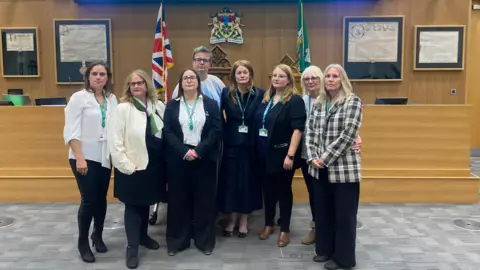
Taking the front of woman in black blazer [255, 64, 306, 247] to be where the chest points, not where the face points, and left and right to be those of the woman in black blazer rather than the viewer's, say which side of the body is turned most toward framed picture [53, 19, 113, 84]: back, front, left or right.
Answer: right

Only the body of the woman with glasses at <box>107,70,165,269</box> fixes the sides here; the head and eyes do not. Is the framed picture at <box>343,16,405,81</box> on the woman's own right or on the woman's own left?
on the woman's own left

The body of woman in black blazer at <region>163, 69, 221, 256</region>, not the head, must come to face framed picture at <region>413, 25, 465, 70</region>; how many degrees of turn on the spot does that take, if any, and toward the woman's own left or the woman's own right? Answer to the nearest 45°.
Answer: approximately 135° to the woman's own left

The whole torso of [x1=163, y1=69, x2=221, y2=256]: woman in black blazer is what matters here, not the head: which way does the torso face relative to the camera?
toward the camera

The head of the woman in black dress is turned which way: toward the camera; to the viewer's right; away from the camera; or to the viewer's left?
toward the camera

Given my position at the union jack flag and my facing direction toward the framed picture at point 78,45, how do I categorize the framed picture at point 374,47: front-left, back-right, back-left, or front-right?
back-right

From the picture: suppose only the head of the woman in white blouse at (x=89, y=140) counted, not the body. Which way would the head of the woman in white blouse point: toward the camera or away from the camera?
toward the camera

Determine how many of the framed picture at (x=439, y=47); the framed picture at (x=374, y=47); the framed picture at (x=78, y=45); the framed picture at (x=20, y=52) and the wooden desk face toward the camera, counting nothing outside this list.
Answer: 5

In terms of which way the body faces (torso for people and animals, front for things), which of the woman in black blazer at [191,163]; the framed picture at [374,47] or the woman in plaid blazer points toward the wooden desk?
the framed picture

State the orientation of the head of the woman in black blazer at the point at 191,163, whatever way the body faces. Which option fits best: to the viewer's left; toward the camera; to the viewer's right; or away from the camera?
toward the camera

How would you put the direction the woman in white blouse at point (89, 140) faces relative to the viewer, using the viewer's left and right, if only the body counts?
facing the viewer and to the right of the viewer

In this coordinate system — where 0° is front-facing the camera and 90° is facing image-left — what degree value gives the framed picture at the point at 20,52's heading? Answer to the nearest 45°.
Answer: approximately 0°

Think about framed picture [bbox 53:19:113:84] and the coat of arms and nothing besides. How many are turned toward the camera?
2

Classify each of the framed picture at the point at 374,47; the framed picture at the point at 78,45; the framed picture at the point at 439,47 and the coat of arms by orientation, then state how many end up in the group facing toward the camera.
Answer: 4

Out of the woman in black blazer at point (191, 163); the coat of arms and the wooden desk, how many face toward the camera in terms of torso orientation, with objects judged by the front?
3

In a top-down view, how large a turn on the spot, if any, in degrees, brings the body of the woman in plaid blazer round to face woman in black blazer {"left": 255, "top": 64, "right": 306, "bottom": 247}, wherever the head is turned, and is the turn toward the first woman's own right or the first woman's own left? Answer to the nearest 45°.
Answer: approximately 90° to the first woman's own right
